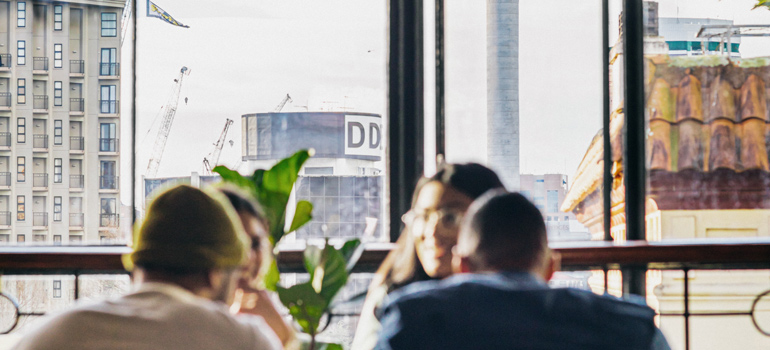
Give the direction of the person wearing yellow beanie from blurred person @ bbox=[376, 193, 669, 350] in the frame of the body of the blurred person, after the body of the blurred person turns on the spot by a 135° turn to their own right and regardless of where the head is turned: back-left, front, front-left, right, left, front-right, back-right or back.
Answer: back-right

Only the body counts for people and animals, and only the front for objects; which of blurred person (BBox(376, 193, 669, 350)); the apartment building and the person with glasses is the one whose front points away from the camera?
the blurred person

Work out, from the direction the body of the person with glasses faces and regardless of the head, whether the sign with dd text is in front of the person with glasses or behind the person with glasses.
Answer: behind

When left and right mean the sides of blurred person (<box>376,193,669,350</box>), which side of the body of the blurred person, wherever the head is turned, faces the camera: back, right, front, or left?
back

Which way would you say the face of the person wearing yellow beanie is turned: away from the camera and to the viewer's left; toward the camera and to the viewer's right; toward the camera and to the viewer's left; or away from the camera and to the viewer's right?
away from the camera and to the viewer's right

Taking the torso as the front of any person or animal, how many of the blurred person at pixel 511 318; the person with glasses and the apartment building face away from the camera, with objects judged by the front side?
1

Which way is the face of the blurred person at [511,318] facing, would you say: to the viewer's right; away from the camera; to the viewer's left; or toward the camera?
away from the camera

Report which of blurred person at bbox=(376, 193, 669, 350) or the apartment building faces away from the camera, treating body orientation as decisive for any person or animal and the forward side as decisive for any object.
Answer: the blurred person

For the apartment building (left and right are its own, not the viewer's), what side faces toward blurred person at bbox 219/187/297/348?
front

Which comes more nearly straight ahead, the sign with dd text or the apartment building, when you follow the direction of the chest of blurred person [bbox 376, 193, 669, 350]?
the sign with dd text

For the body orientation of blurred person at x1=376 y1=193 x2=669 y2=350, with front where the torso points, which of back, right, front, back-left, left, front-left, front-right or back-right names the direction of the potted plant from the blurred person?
front-left

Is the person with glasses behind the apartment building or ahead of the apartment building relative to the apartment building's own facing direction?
ahead
